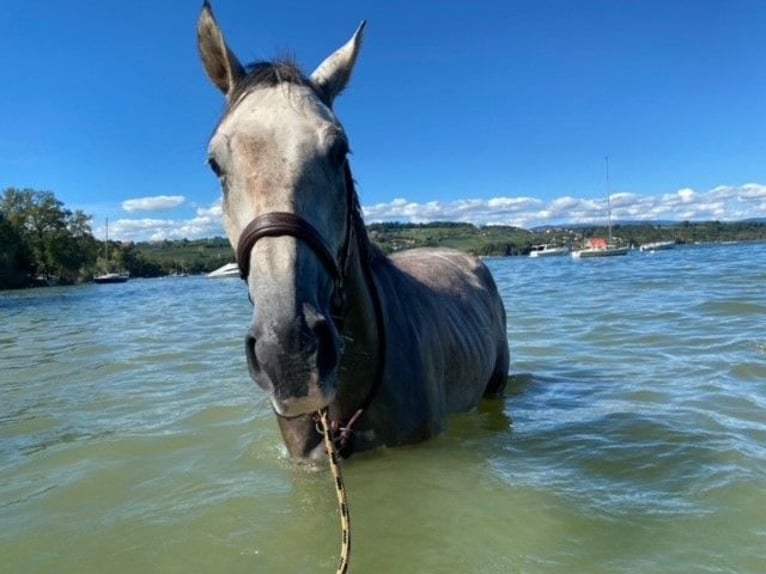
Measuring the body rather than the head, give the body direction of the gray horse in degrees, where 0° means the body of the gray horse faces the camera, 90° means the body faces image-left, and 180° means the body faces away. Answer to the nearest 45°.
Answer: approximately 45°
